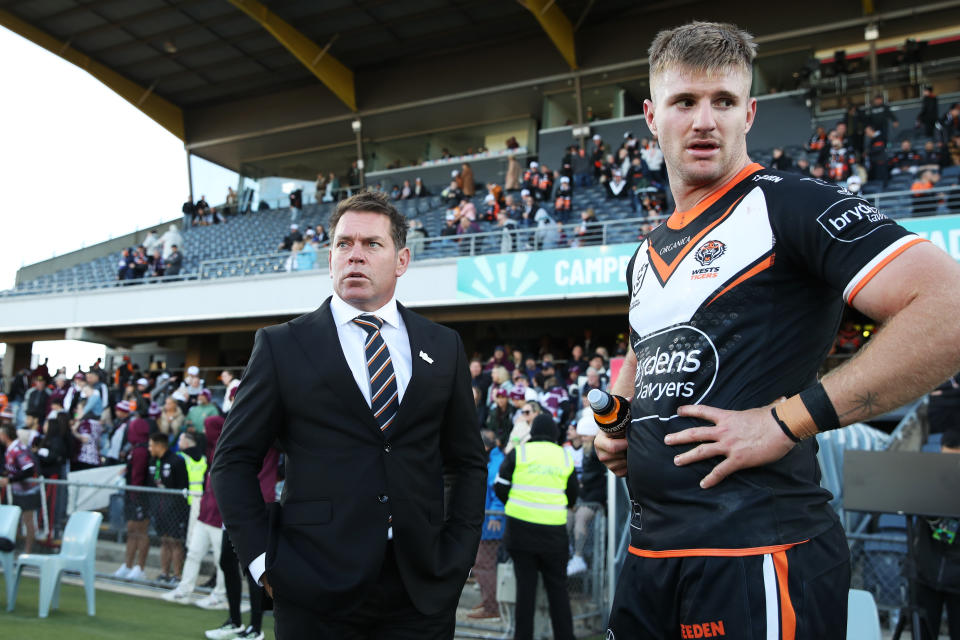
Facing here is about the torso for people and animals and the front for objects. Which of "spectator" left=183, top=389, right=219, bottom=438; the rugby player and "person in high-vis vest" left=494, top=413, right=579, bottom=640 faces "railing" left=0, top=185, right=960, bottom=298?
the person in high-vis vest

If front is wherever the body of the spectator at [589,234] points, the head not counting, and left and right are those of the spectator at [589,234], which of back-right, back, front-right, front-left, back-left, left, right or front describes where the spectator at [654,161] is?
back

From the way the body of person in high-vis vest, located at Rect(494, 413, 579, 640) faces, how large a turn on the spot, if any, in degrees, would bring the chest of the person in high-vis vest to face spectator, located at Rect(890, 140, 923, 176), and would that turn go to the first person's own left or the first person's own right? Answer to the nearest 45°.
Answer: approximately 45° to the first person's own right

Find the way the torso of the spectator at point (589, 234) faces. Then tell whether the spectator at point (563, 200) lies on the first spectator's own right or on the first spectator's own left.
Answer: on the first spectator's own right

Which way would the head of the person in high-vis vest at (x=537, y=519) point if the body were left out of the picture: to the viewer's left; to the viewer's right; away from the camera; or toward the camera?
away from the camera

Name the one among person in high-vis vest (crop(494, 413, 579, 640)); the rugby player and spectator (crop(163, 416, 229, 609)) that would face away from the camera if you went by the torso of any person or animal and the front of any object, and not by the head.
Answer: the person in high-vis vest

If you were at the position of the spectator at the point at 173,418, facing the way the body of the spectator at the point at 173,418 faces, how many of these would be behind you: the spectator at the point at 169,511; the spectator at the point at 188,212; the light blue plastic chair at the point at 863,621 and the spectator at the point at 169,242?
2

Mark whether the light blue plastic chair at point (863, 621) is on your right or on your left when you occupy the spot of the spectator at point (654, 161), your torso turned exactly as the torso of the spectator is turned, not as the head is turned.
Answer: on your left

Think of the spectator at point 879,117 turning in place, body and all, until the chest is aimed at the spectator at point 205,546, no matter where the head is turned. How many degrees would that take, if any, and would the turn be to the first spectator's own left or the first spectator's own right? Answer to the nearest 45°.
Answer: approximately 45° to the first spectator's own right
